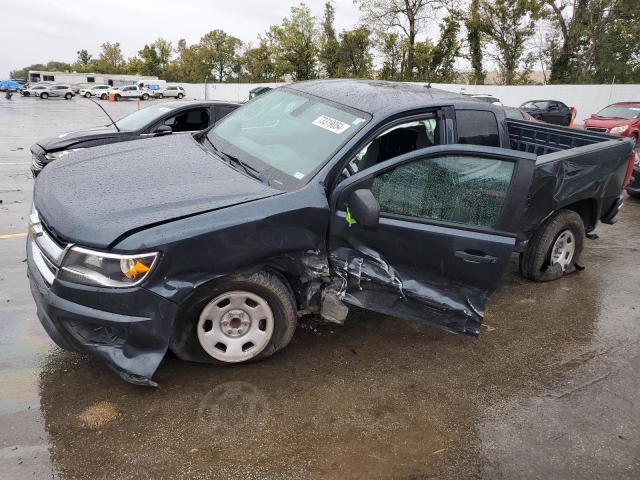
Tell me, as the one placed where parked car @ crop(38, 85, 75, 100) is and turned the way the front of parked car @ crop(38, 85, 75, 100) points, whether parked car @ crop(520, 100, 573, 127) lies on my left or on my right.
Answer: on my left

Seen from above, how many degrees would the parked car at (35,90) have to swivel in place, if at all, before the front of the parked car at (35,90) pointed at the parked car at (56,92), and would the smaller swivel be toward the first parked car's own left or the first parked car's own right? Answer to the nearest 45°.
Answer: approximately 135° to the first parked car's own left

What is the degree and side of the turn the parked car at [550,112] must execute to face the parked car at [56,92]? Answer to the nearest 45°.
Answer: approximately 45° to its right

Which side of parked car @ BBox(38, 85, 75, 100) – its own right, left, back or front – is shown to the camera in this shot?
left

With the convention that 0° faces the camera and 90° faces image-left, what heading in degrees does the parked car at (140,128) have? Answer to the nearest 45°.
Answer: approximately 45°

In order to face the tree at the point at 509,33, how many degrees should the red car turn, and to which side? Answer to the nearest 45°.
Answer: approximately 135° to its right

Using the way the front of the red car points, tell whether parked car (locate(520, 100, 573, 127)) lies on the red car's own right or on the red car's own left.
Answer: on the red car's own right

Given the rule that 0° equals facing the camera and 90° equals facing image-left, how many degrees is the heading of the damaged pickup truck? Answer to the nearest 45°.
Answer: approximately 45°

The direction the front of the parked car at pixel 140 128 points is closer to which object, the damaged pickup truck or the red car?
the damaged pickup truck

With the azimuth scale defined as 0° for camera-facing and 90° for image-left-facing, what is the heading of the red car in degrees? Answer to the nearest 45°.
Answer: approximately 45°

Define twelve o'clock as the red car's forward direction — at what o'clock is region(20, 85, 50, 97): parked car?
The parked car is roughly at 2 o'clock from the red car.

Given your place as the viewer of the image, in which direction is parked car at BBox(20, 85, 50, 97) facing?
facing to the left of the viewer
